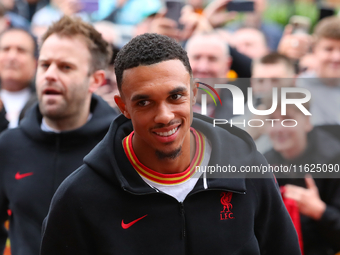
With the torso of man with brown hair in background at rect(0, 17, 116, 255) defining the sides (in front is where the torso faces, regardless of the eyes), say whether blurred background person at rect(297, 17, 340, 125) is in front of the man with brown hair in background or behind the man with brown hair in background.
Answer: behind

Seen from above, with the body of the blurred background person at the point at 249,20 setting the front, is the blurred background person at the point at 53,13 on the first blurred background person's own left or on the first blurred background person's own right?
on the first blurred background person's own right

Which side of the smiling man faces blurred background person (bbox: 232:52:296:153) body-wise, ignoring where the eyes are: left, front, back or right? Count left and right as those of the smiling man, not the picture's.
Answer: back

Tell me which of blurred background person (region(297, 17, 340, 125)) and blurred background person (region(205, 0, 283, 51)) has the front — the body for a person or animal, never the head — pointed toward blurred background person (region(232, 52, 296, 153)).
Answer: blurred background person (region(205, 0, 283, 51))

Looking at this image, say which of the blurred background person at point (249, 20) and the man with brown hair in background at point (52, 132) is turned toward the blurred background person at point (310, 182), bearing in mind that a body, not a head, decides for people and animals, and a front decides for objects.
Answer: the blurred background person at point (249, 20)

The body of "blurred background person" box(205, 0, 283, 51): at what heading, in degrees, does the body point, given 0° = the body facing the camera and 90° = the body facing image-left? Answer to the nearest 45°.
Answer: approximately 0°

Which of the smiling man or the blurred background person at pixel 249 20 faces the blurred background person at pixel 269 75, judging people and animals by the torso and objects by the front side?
the blurred background person at pixel 249 20

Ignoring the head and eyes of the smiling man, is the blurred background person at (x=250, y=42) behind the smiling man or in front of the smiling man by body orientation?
behind
